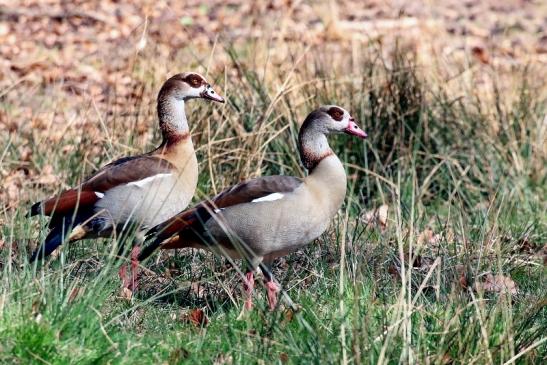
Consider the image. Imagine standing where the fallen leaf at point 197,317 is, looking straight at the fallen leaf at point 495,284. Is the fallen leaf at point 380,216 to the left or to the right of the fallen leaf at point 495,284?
left

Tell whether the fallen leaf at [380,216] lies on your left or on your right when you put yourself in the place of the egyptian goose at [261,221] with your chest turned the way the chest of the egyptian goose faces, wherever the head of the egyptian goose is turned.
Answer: on your left

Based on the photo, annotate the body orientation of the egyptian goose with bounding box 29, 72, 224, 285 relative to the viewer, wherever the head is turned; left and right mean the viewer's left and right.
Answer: facing to the right of the viewer

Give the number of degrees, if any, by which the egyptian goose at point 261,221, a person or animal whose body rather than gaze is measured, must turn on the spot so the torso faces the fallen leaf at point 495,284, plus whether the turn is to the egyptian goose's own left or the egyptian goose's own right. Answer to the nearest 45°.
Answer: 0° — it already faces it

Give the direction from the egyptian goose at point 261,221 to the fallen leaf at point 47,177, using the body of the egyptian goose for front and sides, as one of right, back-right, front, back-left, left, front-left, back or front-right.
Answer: back-left

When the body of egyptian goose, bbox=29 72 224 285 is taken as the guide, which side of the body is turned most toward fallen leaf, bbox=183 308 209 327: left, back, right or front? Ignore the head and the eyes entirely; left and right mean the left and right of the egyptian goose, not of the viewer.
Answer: right

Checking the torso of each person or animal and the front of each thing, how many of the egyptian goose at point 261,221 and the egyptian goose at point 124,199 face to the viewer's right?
2

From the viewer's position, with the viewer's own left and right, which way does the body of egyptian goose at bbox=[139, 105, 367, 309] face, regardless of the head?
facing to the right of the viewer
